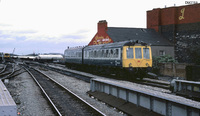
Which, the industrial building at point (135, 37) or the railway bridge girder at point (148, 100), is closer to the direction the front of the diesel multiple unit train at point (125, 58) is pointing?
the railway bridge girder

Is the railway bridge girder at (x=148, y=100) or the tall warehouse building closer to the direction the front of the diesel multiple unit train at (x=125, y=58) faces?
the railway bridge girder

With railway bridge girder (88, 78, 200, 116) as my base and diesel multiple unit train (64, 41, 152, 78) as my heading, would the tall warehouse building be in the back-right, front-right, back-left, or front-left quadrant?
front-right

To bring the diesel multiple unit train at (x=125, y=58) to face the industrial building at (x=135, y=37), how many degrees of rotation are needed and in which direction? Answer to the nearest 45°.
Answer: approximately 135° to its left

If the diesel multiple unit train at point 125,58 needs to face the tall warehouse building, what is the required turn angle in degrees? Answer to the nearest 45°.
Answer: approximately 90° to its left

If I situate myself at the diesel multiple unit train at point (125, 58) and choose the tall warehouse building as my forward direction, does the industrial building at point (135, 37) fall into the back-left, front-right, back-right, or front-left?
front-left

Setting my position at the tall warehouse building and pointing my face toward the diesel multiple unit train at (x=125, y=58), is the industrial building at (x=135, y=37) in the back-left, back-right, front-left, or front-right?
front-right
